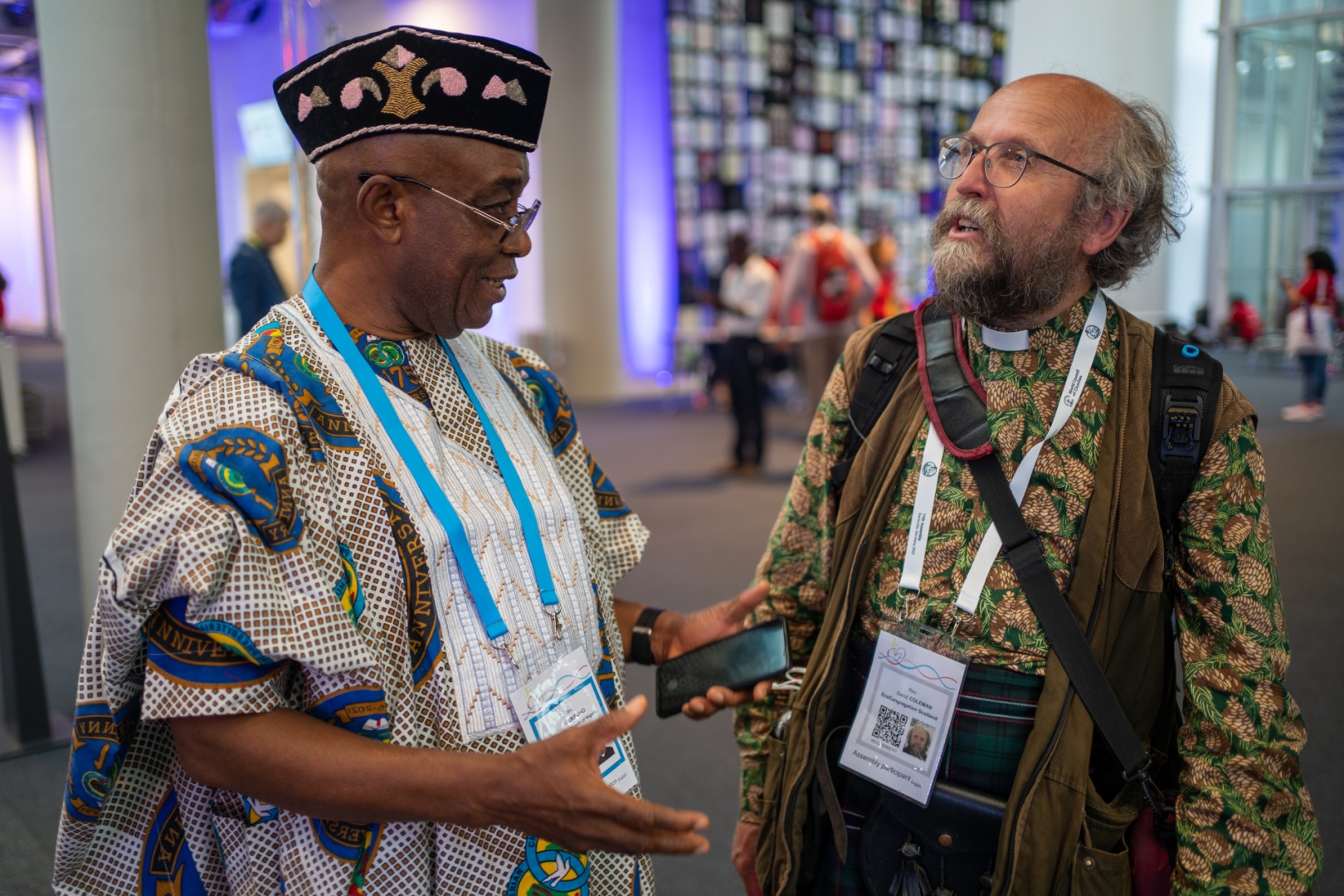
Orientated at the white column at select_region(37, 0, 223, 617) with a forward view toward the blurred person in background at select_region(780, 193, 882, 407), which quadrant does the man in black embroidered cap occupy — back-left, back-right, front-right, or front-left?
back-right

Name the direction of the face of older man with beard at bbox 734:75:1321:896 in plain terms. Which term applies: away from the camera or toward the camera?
toward the camera

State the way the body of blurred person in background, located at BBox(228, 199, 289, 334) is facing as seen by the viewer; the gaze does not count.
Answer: to the viewer's right

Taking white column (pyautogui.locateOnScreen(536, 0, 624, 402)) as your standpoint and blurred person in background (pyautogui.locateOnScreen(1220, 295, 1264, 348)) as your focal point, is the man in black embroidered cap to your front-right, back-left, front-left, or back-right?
back-right

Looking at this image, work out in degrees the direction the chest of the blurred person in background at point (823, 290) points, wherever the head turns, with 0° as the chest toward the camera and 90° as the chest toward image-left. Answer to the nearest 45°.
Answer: approximately 180°

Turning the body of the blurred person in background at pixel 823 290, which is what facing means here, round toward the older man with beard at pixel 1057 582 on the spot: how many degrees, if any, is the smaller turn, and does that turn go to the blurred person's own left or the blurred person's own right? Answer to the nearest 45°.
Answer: approximately 180°

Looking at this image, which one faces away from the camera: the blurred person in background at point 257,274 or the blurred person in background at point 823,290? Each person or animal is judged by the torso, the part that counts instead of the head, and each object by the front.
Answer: the blurred person in background at point 823,290

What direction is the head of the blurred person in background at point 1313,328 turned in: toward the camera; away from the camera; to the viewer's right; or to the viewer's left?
to the viewer's left

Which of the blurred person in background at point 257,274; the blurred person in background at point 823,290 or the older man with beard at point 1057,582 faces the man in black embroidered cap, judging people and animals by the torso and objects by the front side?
the older man with beard

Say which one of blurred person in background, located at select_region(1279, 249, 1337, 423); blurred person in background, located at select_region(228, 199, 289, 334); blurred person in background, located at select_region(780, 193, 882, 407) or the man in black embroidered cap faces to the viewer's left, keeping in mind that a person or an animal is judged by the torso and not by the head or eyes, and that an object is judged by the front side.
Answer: blurred person in background, located at select_region(1279, 249, 1337, 423)

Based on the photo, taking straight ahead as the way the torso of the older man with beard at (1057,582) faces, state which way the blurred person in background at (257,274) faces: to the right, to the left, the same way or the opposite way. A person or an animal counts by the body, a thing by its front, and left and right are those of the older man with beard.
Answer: the opposite way

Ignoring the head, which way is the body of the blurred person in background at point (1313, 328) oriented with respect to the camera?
to the viewer's left
